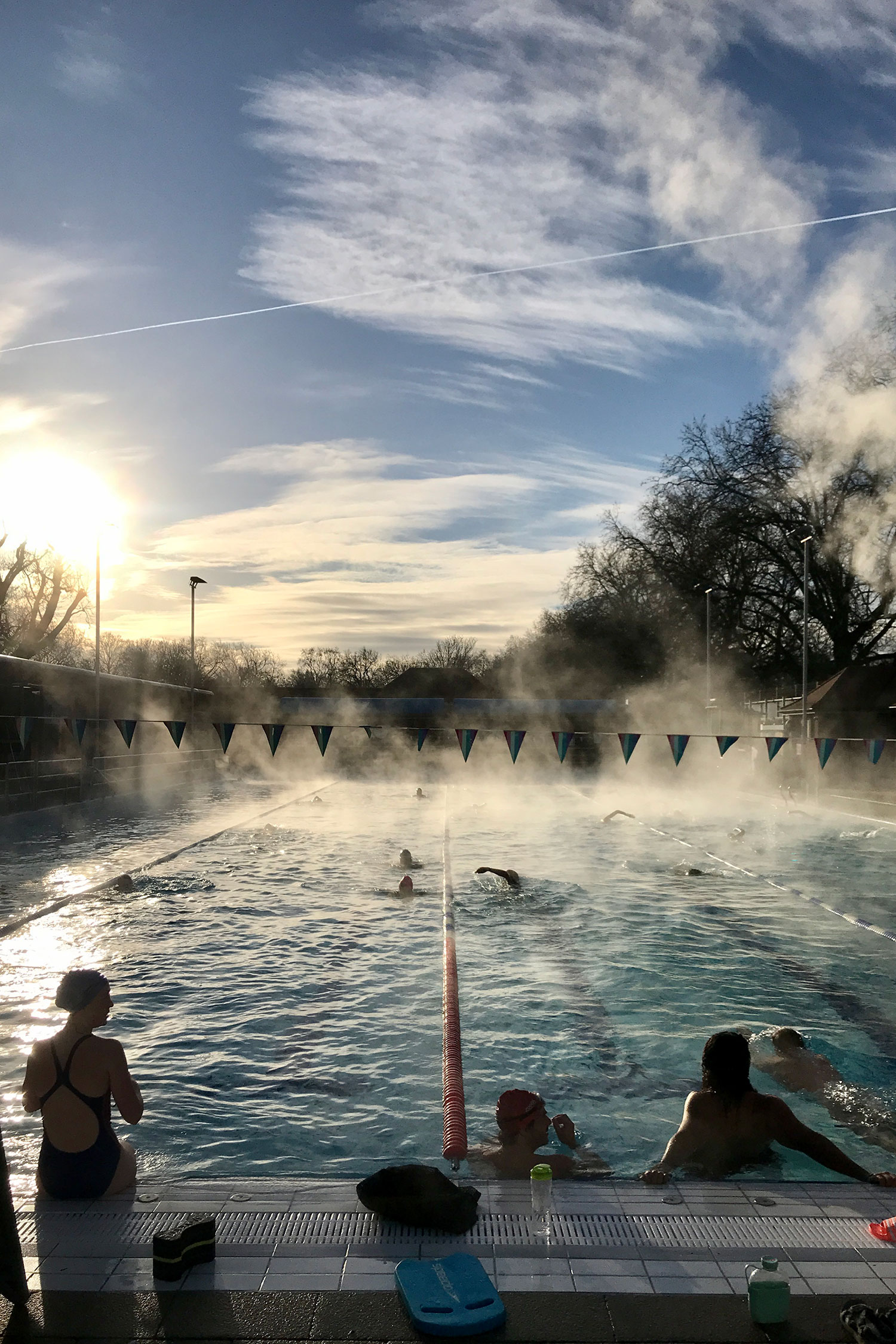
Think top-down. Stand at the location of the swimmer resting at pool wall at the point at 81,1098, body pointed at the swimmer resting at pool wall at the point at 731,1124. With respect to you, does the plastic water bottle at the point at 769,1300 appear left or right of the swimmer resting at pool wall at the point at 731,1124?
right

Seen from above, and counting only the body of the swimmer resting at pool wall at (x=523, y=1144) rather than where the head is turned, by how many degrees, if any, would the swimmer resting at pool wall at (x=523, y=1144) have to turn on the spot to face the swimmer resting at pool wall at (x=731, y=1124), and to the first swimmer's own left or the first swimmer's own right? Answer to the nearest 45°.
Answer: approximately 45° to the first swimmer's own right

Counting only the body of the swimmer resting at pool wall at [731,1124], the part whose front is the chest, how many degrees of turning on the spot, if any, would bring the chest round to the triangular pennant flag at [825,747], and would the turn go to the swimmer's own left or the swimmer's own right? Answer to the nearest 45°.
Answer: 0° — they already face it

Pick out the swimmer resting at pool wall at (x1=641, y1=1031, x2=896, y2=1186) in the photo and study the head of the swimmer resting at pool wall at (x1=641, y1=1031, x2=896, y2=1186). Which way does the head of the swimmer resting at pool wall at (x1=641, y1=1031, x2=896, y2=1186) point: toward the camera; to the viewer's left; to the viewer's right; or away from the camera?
away from the camera

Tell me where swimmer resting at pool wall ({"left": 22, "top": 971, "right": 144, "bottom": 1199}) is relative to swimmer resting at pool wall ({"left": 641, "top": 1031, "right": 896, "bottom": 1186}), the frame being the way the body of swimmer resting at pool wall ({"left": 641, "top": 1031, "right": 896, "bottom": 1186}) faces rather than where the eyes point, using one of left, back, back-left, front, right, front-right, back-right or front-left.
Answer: back-left

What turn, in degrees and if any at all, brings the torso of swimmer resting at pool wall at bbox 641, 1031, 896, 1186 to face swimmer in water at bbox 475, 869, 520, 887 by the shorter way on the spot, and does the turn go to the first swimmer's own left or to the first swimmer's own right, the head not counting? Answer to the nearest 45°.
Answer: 0° — they already face them

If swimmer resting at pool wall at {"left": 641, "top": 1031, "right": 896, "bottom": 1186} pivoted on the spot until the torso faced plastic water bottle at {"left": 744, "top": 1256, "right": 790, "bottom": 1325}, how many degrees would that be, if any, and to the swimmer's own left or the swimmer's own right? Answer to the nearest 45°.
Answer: approximately 180°

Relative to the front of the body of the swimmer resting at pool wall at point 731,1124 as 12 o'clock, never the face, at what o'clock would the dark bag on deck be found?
The dark bag on deck is roughly at 7 o'clock from the swimmer resting at pool wall.

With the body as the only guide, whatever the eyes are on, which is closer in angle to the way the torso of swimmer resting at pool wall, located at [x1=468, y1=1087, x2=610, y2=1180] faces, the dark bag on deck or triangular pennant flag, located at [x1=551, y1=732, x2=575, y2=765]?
the triangular pennant flag

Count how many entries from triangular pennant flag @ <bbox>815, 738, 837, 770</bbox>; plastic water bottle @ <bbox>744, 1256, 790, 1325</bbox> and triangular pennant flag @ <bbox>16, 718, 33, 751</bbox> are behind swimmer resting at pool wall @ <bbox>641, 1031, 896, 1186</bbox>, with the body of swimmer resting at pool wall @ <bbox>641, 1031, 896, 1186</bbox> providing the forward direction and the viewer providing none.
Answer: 1

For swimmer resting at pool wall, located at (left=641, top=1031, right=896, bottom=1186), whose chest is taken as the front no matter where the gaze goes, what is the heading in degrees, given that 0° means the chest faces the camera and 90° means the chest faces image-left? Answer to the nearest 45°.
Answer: approximately 180°

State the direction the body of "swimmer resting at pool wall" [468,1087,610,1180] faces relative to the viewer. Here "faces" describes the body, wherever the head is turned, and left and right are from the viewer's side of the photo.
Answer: facing away from the viewer and to the right of the viewer

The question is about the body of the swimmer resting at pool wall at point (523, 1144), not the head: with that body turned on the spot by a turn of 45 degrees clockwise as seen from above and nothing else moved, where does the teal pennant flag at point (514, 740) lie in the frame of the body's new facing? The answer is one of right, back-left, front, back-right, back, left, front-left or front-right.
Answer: left

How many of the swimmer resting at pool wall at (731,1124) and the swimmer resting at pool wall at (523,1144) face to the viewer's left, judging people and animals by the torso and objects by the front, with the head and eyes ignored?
0
